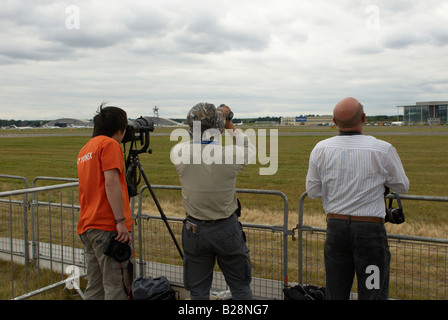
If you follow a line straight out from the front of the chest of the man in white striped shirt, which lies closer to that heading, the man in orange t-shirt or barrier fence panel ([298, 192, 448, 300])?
the barrier fence panel

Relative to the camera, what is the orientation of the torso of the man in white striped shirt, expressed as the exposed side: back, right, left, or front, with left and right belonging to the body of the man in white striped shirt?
back

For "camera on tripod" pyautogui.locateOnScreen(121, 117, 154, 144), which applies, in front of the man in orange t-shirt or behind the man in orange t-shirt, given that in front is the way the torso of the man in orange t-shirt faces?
in front

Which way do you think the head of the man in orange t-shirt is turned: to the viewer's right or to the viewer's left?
to the viewer's right

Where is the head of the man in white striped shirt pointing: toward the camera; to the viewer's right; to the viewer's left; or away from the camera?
away from the camera

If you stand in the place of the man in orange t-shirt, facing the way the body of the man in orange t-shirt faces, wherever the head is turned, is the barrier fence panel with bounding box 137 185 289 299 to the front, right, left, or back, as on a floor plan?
front

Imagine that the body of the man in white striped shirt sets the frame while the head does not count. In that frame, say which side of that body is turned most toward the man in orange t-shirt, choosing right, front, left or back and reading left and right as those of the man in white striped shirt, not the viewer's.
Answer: left

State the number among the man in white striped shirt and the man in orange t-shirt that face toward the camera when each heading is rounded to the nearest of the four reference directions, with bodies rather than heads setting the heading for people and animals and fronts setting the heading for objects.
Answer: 0

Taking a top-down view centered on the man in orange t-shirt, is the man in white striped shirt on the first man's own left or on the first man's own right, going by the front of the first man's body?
on the first man's own right

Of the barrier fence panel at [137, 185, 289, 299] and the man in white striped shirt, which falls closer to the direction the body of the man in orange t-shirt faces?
the barrier fence panel

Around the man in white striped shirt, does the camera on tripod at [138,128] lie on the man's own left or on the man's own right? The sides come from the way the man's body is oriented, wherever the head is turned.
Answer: on the man's own left

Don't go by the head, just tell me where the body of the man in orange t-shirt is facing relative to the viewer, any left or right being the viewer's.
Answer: facing away from the viewer and to the right of the viewer
